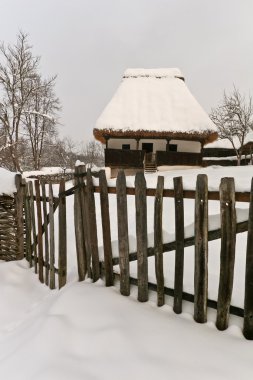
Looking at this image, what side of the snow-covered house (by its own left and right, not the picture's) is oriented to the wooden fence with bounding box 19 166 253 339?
front

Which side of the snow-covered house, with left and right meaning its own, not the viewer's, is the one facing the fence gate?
front

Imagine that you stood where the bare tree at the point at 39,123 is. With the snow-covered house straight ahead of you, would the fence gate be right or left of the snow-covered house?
right

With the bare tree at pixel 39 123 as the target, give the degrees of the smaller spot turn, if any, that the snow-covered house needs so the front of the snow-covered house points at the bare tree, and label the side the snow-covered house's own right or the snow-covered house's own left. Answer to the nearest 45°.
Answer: approximately 135° to the snow-covered house's own right

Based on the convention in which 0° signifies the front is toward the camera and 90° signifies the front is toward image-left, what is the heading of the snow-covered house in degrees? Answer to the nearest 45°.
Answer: approximately 0°

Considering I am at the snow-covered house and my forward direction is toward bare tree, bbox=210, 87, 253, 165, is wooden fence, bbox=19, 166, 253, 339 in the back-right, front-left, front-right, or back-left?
back-right

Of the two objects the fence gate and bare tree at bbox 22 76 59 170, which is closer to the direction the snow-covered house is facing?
the fence gate

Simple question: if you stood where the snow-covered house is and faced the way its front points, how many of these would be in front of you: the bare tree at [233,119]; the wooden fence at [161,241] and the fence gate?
2

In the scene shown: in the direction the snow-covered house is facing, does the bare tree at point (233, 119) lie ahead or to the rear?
to the rear
